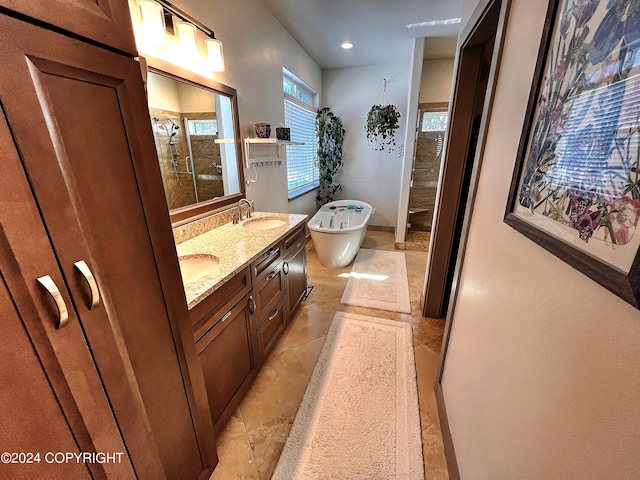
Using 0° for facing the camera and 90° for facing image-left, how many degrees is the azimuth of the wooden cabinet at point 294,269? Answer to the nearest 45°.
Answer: approximately 270°

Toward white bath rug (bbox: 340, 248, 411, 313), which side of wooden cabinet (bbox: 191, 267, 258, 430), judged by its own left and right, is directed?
left

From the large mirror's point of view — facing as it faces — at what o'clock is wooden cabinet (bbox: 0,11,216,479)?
The wooden cabinet is roughly at 2 o'clock from the large mirror.

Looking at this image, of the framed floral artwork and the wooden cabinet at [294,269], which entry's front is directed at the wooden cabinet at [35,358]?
the framed floral artwork

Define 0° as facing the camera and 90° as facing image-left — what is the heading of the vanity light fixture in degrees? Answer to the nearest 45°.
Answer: approximately 315°

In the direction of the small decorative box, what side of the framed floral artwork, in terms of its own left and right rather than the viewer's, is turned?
right

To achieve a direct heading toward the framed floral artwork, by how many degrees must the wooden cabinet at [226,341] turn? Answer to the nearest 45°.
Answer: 0° — it already faces it

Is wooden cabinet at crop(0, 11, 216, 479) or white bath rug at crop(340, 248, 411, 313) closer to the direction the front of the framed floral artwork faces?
the wooden cabinet

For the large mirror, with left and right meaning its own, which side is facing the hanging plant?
left
